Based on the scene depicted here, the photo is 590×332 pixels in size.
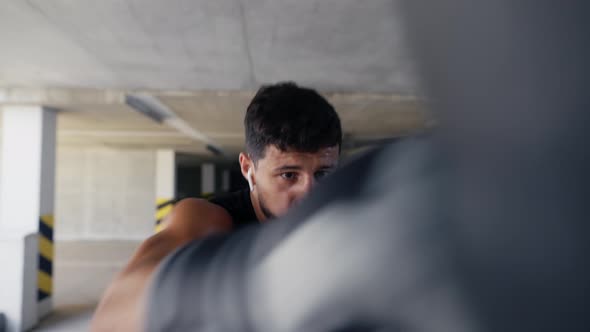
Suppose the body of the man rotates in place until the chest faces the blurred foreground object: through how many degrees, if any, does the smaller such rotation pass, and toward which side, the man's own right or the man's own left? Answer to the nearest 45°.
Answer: approximately 45° to the man's own right

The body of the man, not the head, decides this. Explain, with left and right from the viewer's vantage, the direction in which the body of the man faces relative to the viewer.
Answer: facing the viewer and to the right of the viewer

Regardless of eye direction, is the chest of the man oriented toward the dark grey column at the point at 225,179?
no

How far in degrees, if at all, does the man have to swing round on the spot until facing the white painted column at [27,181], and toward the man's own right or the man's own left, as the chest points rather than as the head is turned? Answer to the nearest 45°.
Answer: approximately 180°

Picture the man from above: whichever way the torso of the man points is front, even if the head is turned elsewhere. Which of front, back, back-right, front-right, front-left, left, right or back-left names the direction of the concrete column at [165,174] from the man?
back-left

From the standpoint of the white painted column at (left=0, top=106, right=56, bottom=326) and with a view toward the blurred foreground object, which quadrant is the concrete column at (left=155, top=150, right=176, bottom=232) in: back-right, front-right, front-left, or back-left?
back-left
